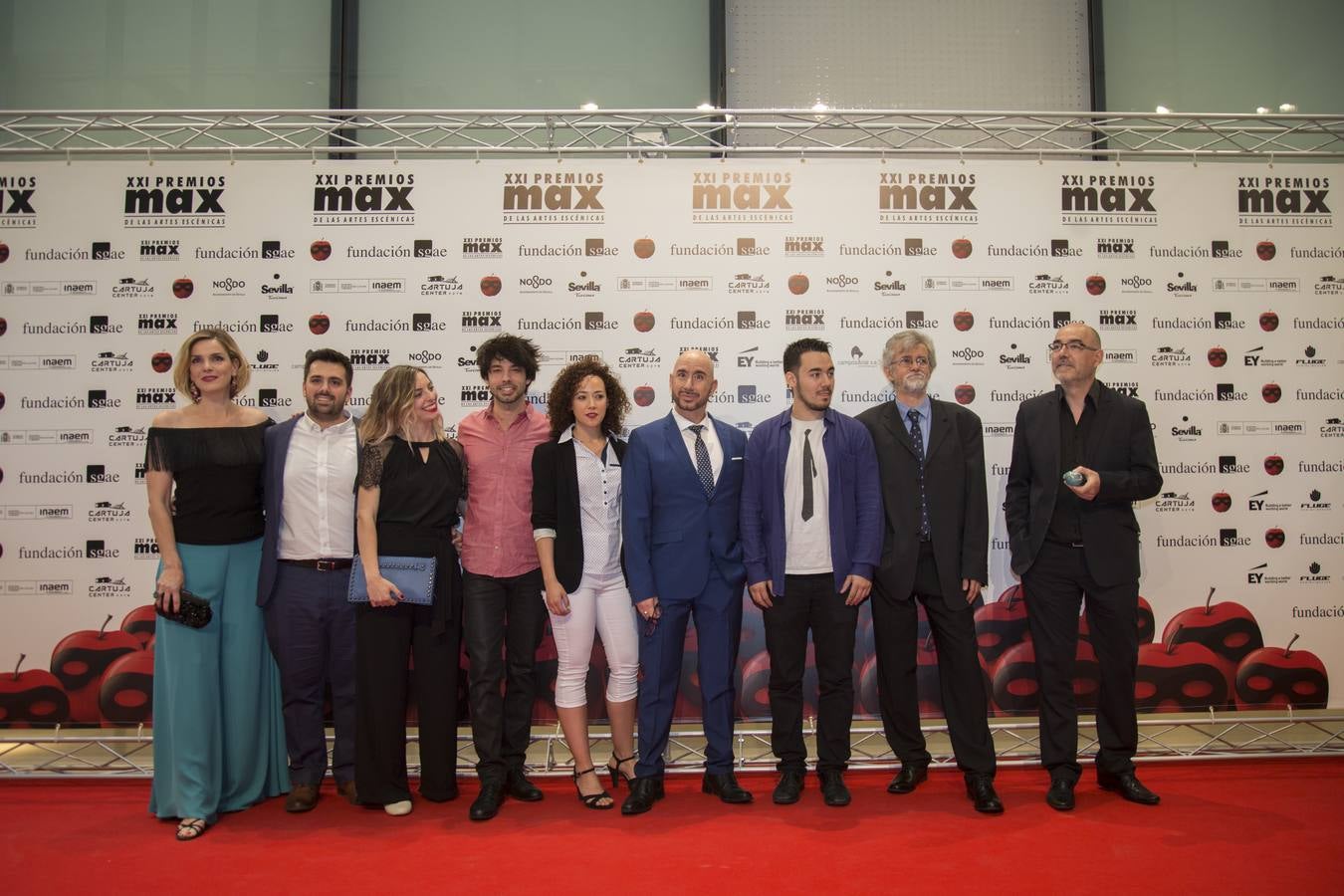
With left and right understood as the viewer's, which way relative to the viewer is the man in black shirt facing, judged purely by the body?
facing the viewer

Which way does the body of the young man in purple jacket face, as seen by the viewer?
toward the camera

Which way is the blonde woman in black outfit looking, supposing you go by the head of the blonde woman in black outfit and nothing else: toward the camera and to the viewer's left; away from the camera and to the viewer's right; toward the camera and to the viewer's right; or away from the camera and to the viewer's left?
toward the camera and to the viewer's right

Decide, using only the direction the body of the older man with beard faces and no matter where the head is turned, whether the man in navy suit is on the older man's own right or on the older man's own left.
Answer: on the older man's own right

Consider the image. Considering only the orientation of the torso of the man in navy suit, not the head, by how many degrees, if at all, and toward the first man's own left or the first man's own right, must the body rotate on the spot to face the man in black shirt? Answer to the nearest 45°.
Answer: approximately 90° to the first man's own left

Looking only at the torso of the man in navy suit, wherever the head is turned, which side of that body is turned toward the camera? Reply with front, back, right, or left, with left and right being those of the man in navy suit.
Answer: front

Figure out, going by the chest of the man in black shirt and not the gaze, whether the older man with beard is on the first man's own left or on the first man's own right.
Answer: on the first man's own right

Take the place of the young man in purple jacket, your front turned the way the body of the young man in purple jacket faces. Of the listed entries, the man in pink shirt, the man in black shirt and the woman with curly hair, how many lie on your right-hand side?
2

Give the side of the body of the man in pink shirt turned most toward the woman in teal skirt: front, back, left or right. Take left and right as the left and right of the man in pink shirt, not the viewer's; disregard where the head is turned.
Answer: right

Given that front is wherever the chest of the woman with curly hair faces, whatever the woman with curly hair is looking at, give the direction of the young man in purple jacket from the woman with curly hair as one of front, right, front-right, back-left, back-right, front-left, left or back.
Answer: front-left

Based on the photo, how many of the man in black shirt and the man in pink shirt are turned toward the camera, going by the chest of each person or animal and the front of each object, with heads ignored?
2
